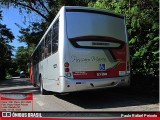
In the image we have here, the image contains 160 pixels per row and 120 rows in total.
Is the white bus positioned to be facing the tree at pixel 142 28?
no

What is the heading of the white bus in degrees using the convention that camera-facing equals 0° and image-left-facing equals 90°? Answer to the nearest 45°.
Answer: approximately 135°
